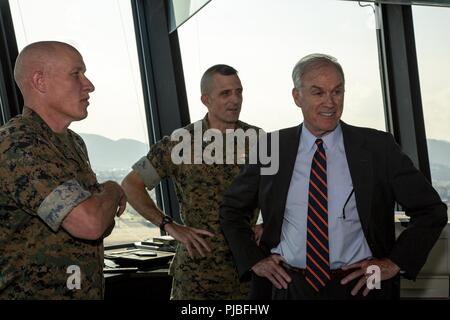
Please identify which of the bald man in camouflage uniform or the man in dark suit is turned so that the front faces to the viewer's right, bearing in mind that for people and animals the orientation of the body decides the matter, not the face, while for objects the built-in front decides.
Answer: the bald man in camouflage uniform

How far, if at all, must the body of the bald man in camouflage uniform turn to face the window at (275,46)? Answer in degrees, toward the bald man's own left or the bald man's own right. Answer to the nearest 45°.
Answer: approximately 45° to the bald man's own left

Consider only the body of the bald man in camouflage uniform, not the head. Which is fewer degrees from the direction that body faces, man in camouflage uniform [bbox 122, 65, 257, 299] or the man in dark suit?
the man in dark suit

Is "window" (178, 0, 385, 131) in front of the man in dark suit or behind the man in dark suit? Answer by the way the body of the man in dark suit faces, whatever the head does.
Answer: behind

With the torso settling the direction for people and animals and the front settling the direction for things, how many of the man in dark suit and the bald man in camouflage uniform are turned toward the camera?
1

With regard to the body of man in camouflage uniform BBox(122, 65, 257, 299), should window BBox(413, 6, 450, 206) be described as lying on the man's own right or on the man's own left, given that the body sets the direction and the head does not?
on the man's own left

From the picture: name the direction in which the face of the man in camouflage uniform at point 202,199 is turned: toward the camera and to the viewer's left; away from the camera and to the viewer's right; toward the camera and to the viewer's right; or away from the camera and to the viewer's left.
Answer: toward the camera and to the viewer's right

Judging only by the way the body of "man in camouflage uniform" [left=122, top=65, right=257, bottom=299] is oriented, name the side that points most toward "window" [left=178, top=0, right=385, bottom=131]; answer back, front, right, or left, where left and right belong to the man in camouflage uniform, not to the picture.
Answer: left

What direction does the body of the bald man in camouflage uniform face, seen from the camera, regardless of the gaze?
to the viewer's right

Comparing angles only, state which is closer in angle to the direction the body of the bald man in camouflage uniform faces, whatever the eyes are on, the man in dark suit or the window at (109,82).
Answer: the man in dark suit

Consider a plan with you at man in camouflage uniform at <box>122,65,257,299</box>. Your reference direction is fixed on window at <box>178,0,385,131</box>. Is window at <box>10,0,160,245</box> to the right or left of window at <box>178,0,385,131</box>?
left
